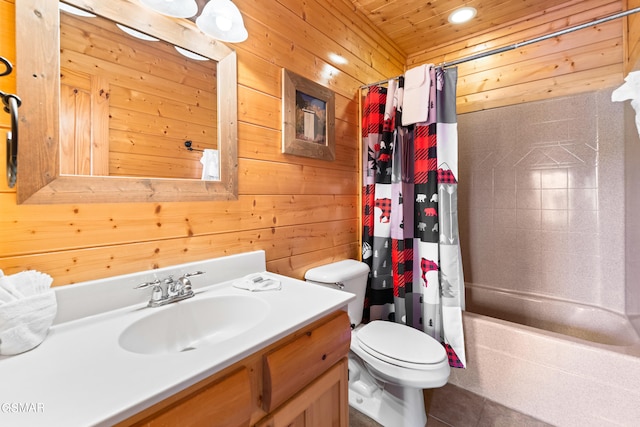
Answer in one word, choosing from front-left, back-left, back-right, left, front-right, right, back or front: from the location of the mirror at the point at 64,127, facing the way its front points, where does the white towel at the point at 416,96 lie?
front-left

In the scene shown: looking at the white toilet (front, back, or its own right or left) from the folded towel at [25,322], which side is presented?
right

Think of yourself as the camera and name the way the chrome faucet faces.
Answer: facing the viewer and to the right of the viewer

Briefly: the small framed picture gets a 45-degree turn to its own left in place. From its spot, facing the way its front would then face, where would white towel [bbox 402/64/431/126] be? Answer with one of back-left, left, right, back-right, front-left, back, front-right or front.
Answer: front

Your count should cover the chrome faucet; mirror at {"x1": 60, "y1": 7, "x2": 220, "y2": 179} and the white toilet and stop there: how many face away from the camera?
0

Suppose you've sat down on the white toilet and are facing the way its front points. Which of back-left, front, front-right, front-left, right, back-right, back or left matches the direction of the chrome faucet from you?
right

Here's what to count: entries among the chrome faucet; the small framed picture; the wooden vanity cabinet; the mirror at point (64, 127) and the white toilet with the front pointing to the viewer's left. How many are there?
0

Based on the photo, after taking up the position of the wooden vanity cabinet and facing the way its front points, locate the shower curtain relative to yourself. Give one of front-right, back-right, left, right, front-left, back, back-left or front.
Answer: left

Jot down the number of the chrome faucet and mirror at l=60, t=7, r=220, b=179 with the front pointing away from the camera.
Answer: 0
